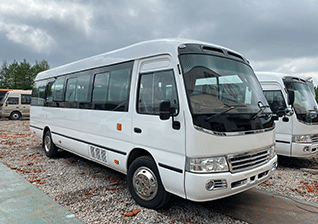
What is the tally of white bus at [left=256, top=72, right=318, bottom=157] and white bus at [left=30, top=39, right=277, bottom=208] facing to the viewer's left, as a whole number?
0

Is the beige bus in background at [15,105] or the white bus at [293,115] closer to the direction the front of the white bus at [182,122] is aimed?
the white bus

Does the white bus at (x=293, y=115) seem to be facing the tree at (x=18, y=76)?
no

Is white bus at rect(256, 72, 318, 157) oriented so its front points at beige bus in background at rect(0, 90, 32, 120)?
no

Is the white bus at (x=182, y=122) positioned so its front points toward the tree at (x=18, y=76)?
no

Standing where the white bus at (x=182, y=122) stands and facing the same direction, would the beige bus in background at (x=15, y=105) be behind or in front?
behind

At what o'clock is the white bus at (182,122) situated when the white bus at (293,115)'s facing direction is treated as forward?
the white bus at (182,122) is roughly at 2 o'clock from the white bus at (293,115).

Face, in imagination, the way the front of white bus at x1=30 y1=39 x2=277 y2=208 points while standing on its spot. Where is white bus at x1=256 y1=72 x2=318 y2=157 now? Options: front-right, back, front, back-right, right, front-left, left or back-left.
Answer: left

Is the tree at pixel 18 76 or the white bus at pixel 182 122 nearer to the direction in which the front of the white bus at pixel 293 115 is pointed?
the white bus

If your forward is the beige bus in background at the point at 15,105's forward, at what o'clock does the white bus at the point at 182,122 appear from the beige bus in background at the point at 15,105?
The white bus is roughly at 9 o'clock from the beige bus in background.
